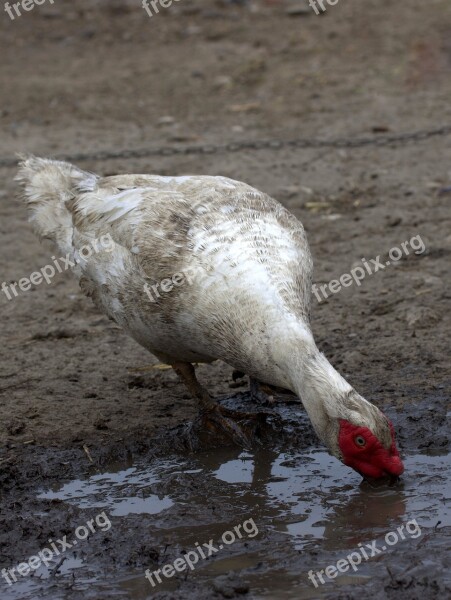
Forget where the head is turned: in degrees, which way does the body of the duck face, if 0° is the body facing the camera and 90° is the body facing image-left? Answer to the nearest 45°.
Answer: approximately 315°
